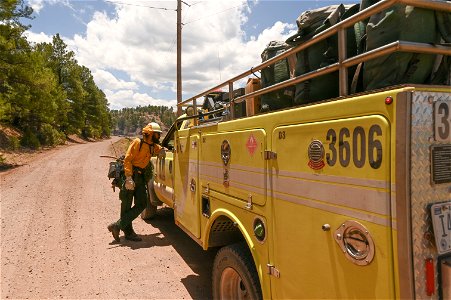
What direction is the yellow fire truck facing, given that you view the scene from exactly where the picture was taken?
facing away from the viewer and to the left of the viewer

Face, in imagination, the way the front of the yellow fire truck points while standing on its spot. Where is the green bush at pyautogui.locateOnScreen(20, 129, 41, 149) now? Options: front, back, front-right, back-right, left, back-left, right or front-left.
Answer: front

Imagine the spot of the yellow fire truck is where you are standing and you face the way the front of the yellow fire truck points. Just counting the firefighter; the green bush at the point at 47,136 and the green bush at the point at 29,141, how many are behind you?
0

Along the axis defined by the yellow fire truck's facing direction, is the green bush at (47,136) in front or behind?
in front

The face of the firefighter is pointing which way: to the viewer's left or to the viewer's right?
to the viewer's right
